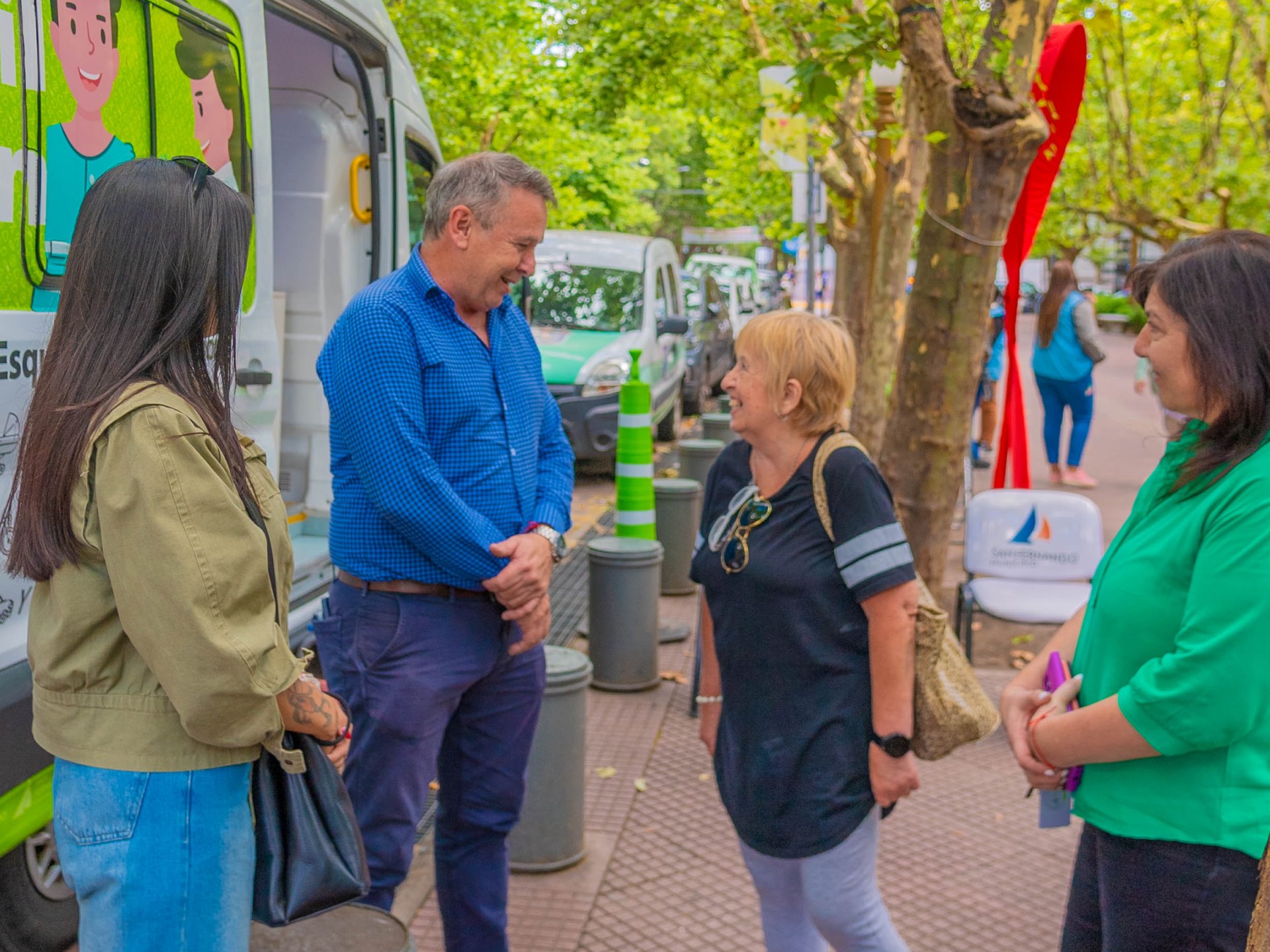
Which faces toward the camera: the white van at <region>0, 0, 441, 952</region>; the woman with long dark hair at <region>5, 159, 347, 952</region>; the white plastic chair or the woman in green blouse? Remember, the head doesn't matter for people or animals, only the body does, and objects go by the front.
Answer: the white plastic chair

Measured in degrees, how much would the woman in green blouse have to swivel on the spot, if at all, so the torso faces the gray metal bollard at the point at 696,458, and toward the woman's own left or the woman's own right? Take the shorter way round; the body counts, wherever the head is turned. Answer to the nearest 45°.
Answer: approximately 45° to the woman's own right

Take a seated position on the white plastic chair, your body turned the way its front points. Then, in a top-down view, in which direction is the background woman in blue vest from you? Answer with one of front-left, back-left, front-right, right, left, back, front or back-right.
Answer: back

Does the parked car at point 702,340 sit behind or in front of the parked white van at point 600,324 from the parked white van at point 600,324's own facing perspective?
behind

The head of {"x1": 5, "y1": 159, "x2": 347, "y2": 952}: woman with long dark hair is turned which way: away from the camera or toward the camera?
away from the camera

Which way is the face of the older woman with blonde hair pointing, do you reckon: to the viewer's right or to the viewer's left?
to the viewer's left

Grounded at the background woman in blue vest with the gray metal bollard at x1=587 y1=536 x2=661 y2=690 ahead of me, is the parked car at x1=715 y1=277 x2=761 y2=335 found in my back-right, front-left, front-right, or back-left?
back-right

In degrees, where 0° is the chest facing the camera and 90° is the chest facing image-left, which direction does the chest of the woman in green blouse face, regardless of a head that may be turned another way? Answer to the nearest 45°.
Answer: approximately 90°

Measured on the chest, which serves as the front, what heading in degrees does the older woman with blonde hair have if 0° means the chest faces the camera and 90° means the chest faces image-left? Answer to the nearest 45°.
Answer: approximately 45°
